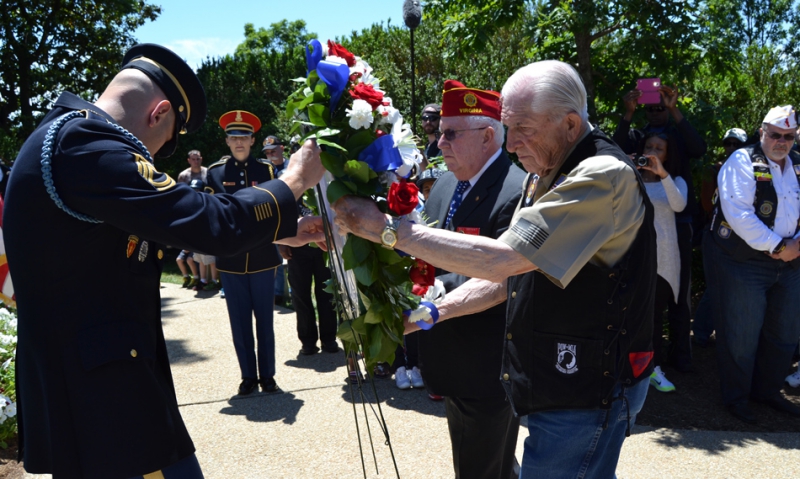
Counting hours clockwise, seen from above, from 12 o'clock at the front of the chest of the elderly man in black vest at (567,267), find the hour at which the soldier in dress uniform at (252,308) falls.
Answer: The soldier in dress uniform is roughly at 2 o'clock from the elderly man in black vest.

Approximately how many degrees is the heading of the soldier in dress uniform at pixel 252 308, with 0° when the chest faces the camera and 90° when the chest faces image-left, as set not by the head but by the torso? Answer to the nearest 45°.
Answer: approximately 0°

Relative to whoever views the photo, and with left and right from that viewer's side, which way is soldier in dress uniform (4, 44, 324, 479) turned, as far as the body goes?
facing to the right of the viewer

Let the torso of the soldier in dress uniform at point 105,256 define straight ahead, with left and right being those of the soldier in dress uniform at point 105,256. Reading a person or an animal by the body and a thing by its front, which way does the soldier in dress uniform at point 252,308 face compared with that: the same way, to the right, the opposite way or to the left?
to the right

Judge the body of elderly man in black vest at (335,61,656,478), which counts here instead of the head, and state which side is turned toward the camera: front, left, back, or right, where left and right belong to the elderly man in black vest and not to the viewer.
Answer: left

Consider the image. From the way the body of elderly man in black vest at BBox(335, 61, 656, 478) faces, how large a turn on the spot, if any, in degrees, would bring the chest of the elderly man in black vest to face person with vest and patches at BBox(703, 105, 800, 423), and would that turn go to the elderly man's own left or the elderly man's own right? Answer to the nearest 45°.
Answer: approximately 135° to the elderly man's own right

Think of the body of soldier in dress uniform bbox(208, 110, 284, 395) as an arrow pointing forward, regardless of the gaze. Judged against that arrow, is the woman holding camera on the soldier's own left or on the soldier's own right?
on the soldier's own left
